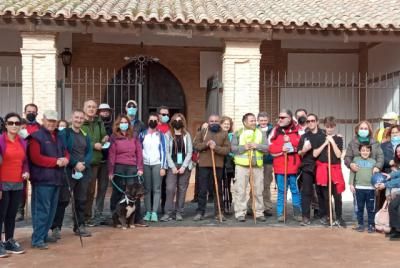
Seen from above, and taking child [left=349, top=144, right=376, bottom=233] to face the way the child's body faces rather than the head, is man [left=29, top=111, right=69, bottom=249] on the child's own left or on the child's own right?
on the child's own right

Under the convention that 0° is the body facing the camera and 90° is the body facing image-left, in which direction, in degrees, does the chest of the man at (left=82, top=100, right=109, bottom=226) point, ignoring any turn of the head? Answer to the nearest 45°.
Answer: approximately 315°

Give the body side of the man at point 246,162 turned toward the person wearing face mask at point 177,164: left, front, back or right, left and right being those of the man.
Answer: right

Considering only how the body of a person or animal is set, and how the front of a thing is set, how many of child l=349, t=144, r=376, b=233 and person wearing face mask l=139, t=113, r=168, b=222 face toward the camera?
2

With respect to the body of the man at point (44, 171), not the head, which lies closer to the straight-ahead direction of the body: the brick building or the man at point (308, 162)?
the man
